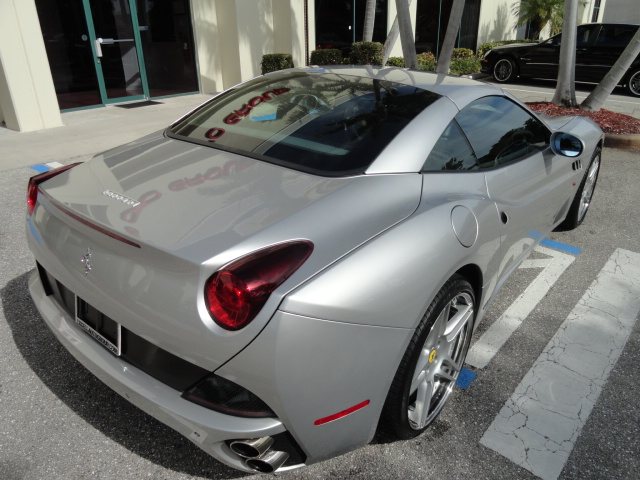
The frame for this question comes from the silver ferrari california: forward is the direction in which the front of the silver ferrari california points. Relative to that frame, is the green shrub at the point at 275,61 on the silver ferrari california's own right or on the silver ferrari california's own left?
on the silver ferrari california's own left

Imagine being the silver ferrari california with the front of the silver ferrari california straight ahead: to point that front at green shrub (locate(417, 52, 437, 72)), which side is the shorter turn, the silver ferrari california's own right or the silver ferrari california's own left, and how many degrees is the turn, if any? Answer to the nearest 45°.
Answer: approximately 45° to the silver ferrari california's own left

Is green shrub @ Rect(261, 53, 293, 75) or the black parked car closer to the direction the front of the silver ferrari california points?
the black parked car

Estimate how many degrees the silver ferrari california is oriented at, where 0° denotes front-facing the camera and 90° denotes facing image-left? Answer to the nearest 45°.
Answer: approximately 225°

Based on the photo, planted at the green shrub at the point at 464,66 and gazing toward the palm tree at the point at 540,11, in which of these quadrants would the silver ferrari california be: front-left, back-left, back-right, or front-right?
back-right

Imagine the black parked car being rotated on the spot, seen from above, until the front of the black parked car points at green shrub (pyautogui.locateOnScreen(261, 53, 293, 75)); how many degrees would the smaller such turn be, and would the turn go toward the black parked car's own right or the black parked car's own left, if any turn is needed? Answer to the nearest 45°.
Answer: approximately 45° to the black parked car's own left

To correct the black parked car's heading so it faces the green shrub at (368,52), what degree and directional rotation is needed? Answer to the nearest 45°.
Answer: approximately 45° to its left

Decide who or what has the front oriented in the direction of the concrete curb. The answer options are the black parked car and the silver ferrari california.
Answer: the silver ferrari california

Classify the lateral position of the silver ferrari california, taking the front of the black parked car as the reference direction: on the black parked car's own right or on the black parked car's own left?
on the black parked car's own left

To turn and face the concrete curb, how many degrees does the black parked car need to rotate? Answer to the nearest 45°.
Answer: approximately 90° to its left

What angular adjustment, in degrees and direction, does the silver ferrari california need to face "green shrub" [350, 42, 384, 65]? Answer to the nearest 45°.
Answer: approximately 45° to its left

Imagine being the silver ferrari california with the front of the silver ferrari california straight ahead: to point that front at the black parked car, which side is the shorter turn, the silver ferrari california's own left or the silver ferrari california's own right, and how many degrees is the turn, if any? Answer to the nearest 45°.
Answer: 0° — it already faces it

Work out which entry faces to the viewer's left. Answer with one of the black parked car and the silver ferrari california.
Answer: the black parked car

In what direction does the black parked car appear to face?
to the viewer's left
